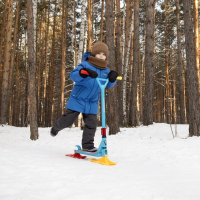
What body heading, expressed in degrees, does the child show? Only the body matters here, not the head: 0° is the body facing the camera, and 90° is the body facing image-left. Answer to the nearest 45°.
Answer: approximately 315°

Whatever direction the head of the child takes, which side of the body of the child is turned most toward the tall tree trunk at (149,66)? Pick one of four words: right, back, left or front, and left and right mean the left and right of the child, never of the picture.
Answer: left

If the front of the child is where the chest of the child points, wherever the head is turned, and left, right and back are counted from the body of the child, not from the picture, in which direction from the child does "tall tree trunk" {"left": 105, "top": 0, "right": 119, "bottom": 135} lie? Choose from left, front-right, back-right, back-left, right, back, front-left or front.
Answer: back-left

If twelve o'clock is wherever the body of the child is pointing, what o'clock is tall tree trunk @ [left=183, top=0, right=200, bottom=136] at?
The tall tree trunk is roughly at 9 o'clock from the child.

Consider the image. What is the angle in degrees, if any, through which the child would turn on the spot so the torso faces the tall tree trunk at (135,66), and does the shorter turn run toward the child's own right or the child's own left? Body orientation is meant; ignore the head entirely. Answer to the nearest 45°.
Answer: approximately 135° to the child's own left
